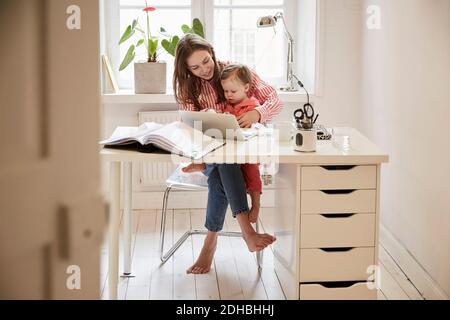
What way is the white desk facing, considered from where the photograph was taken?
facing the viewer

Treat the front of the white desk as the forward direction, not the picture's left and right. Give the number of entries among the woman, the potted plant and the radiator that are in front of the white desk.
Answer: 0

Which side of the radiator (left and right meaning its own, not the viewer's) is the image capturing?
front

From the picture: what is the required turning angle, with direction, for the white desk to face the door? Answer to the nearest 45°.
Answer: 0° — it already faces it

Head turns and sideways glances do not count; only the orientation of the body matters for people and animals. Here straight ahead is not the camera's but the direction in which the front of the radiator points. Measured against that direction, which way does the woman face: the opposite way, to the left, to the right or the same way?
the same way

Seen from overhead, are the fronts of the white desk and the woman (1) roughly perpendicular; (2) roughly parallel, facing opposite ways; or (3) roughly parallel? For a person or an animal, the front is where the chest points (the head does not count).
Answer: roughly parallel

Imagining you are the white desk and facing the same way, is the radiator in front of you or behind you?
behind

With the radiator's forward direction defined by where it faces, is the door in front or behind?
in front

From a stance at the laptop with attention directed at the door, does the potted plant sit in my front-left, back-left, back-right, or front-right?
back-right

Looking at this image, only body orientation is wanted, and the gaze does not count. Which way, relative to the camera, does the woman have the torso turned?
toward the camera

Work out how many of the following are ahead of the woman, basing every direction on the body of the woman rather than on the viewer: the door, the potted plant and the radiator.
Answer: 1

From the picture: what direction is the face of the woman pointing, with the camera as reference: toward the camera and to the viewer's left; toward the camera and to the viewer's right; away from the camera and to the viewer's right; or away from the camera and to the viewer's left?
toward the camera and to the viewer's right

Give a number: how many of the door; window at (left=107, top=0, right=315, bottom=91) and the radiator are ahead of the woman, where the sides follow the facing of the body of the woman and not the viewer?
1

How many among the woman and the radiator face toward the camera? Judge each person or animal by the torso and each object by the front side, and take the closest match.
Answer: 2

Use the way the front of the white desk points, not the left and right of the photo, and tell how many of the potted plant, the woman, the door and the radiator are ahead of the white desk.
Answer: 1

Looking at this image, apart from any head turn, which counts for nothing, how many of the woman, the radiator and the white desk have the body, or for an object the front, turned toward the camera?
3

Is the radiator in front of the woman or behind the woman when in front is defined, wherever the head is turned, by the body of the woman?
behind
